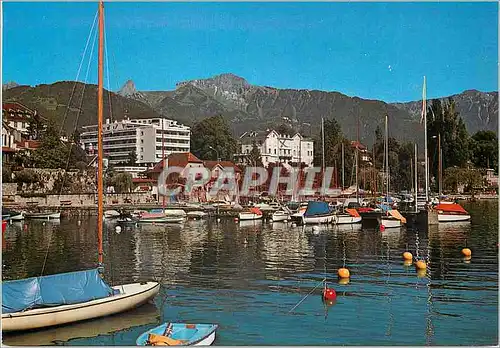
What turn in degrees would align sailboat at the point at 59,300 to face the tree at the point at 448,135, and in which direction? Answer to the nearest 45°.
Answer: approximately 45° to its left

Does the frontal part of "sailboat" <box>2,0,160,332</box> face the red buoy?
yes

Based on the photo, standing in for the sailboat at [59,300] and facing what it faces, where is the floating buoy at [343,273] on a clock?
The floating buoy is roughly at 11 o'clock from the sailboat.

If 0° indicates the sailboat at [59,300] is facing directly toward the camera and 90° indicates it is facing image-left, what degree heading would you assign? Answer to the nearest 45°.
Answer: approximately 270°

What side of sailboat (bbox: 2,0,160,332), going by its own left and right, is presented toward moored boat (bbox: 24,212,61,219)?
left
